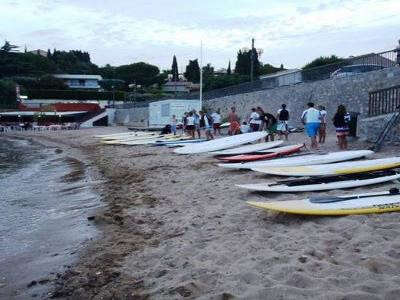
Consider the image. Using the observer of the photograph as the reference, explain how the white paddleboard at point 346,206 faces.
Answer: facing to the left of the viewer

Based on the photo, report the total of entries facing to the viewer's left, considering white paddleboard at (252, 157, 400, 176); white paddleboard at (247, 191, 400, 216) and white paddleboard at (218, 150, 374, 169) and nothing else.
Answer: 3

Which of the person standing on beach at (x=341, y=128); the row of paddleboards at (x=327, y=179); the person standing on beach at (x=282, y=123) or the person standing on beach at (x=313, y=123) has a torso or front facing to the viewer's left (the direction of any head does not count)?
the row of paddleboards

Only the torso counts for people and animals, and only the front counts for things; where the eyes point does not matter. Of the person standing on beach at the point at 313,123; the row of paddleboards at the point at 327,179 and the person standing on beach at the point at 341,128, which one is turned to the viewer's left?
the row of paddleboards

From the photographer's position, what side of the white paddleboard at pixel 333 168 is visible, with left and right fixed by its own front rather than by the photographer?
left

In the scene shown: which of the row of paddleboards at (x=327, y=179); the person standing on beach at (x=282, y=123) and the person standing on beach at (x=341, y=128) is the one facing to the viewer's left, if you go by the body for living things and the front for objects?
the row of paddleboards

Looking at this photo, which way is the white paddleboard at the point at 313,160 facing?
to the viewer's left

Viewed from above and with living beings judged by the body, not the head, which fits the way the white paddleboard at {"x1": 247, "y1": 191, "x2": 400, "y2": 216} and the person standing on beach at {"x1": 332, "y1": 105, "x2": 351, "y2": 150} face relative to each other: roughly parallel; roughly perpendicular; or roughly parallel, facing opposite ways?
roughly perpendicular

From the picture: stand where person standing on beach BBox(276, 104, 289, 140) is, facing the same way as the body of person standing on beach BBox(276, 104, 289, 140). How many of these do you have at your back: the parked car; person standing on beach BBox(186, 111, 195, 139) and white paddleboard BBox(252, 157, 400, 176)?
1

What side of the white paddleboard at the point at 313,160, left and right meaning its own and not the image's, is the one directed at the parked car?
right

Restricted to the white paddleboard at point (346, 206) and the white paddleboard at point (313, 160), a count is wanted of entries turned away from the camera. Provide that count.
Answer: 0

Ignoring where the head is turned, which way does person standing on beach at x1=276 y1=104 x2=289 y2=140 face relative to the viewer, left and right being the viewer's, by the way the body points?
facing away from the viewer
